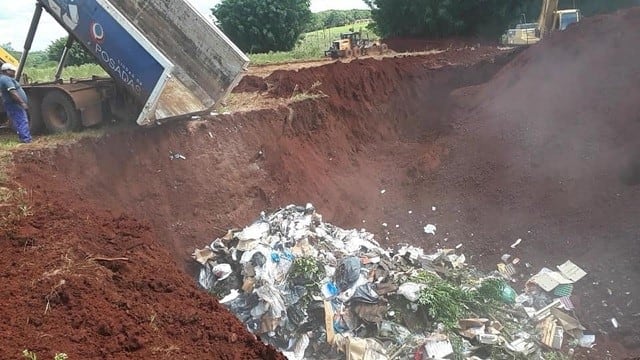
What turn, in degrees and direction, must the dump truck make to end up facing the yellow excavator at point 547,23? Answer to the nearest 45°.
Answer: approximately 90° to its right

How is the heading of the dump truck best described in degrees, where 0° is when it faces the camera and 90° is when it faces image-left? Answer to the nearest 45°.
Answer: approximately 135°

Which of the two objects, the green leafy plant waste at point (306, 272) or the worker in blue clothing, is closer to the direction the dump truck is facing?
the worker in blue clothing

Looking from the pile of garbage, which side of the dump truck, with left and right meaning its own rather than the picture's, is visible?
back

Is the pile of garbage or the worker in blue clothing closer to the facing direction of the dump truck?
the worker in blue clothing

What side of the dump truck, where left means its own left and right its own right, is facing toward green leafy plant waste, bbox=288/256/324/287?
back

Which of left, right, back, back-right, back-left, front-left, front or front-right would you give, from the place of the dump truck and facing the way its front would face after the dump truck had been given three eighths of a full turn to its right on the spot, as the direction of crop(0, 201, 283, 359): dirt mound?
right

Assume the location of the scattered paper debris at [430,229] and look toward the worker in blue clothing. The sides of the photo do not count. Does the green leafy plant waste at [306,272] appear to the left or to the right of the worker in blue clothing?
left

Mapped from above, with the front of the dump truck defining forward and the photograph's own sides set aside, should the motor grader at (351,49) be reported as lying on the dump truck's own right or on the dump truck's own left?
on the dump truck's own right

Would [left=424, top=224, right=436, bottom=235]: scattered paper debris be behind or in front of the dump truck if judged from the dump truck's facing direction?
behind
